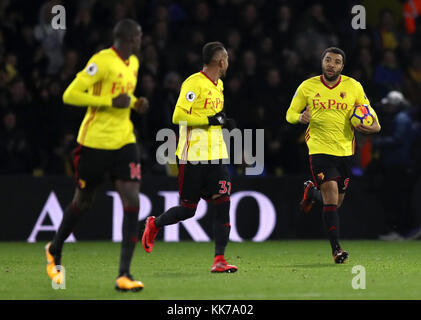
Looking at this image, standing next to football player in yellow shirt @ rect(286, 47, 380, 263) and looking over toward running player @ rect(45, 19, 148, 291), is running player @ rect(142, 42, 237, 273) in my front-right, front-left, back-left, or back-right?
front-right

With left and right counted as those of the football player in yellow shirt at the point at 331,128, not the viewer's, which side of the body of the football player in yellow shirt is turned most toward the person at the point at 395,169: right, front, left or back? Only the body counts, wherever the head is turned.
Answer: back

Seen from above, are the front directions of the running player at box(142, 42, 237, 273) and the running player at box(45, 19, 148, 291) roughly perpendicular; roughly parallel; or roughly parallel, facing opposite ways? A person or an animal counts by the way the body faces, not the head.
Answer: roughly parallel

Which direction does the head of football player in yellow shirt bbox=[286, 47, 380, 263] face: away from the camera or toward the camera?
toward the camera

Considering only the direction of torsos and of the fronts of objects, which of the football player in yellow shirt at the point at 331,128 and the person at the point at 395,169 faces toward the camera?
the football player in yellow shirt

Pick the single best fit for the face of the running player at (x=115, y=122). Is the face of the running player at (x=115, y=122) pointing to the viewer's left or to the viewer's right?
to the viewer's right

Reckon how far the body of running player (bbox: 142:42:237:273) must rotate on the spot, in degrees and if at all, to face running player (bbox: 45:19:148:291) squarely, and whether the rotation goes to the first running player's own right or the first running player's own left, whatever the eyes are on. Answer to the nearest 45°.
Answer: approximately 90° to the first running player's own right

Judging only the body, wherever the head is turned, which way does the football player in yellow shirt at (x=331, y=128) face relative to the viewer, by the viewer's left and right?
facing the viewer
